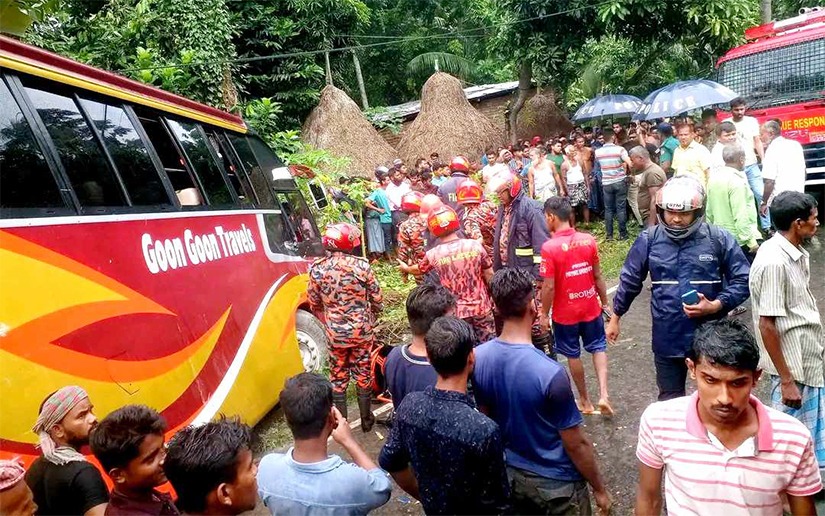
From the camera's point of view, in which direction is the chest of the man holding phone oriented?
toward the camera

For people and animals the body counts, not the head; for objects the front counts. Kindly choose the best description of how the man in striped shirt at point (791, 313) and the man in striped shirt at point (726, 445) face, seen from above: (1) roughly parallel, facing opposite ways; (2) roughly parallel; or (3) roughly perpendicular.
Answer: roughly perpendicular

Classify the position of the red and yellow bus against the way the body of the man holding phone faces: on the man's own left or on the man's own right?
on the man's own right

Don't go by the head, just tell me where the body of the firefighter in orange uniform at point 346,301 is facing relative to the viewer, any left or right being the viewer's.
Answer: facing away from the viewer

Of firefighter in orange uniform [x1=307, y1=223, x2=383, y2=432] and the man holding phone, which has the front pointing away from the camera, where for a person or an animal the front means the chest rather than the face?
the firefighter in orange uniform

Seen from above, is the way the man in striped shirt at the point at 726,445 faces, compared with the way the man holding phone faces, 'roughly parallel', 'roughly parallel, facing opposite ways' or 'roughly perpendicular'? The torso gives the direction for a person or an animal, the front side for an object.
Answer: roughly parallel

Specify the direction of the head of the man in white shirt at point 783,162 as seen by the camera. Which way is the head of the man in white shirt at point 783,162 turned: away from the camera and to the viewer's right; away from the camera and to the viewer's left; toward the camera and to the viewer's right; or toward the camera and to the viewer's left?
toward the camera and to the viewer's left

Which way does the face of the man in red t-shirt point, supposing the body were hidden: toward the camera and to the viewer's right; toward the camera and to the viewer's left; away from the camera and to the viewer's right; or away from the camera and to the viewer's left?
away from the camera and to the viewer's left
